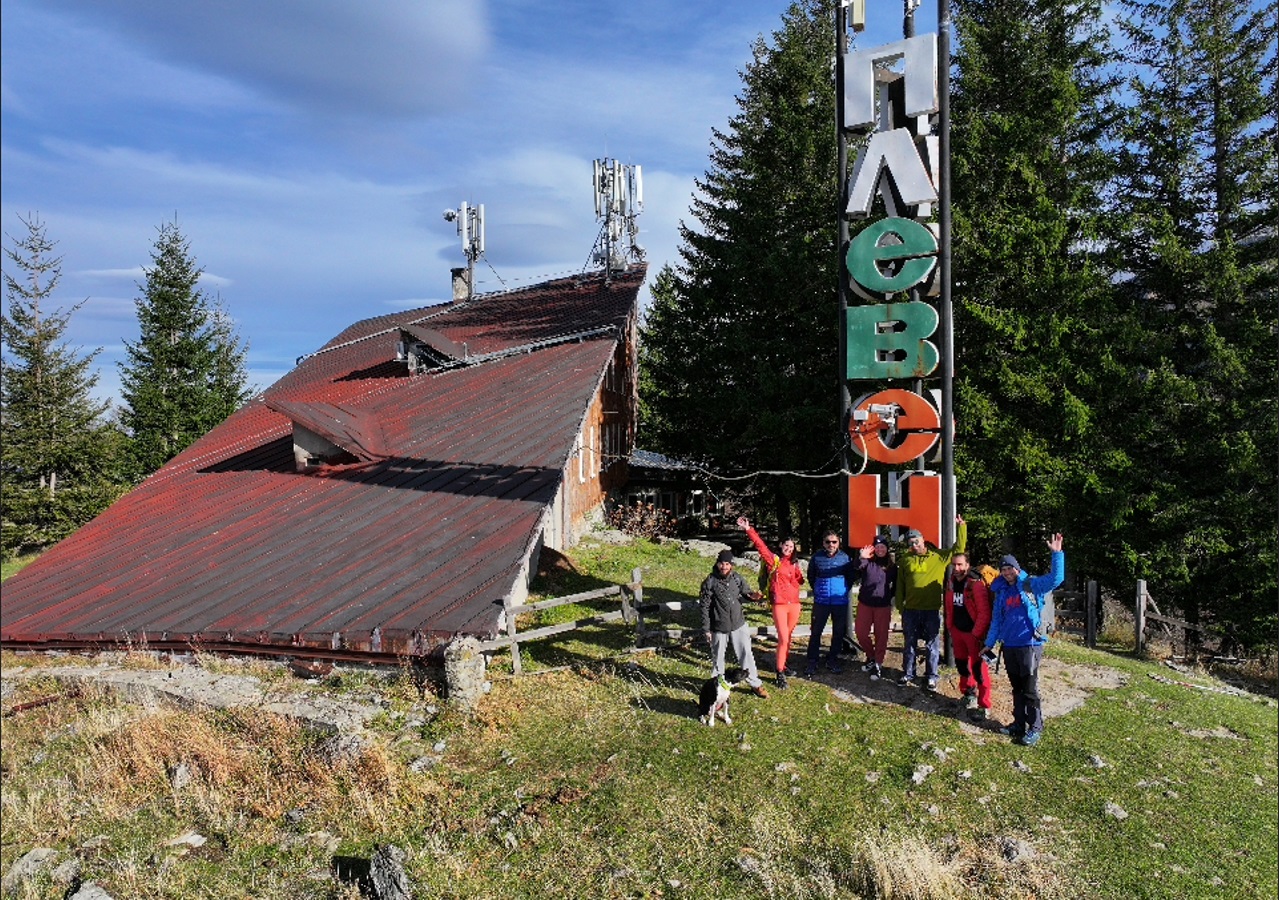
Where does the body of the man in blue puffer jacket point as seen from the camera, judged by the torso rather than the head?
toward the camera

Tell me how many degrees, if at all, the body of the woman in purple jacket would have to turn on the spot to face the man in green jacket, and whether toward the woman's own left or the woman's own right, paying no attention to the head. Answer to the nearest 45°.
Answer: approximately 45° to the woman's own left

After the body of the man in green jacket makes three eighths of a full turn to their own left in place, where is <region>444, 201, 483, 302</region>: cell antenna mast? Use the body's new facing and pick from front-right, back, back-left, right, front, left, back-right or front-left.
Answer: left

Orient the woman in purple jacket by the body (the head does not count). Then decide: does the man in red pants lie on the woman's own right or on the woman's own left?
on the woman's own left

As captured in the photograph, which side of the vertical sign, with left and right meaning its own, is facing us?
front

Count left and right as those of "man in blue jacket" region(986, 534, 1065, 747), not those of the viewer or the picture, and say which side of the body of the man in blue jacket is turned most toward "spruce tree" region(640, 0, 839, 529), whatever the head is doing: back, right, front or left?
right

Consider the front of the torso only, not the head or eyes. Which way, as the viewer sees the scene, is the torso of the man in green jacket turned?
toward the camera
